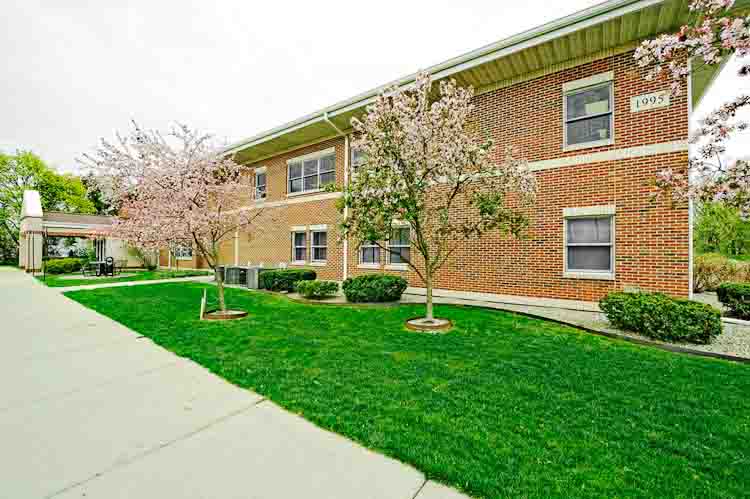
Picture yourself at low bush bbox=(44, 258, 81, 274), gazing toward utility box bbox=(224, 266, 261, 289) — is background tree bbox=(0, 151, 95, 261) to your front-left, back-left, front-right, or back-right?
back-left

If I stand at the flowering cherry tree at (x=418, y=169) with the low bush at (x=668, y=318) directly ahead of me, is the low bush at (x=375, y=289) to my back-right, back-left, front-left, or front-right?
back-left

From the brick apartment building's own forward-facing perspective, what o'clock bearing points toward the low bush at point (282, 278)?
The low bush is roughly at 2 o'clock from the brick apartment building.

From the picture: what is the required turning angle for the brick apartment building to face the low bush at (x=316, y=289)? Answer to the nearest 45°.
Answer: approximately 45° to its right

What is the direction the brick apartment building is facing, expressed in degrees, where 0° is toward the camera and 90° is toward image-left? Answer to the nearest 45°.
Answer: approximately 45°

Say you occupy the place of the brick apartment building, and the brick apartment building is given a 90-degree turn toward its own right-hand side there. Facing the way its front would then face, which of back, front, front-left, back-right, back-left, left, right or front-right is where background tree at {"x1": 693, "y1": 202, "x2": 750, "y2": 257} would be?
right

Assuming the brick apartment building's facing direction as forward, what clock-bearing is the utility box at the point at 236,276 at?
The utility box is roughly at 2 o'clock from the brick apartment building.
